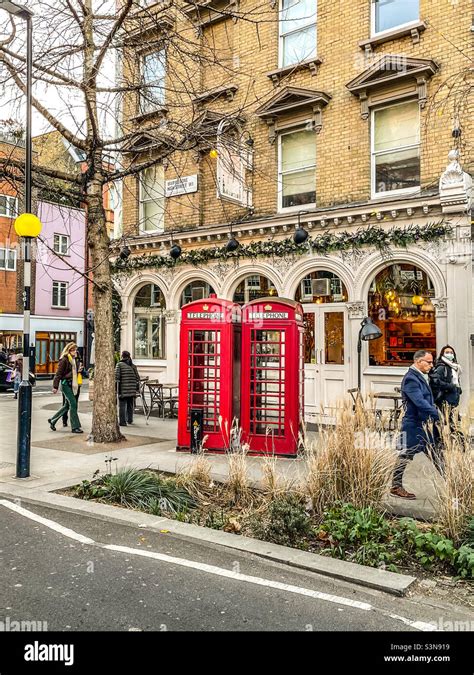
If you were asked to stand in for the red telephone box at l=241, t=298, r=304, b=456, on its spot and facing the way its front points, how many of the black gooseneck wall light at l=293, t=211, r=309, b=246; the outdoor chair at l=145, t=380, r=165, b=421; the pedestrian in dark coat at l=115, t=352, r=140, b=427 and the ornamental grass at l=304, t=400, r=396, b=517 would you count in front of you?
1

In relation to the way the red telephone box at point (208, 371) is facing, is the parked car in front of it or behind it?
behind

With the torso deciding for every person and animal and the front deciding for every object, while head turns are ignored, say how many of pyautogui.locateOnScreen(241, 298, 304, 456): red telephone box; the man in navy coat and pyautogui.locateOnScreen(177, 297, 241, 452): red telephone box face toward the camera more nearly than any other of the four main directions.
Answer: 2

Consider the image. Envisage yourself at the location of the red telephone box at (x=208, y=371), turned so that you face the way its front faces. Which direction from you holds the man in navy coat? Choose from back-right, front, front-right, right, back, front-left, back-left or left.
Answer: front-left

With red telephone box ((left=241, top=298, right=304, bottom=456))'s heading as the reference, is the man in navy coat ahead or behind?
ahead

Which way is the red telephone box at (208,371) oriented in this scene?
toward the camera

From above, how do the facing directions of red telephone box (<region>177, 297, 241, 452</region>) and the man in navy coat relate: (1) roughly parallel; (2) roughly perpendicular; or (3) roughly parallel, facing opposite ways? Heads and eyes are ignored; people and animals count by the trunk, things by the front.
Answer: roughly perpendicular

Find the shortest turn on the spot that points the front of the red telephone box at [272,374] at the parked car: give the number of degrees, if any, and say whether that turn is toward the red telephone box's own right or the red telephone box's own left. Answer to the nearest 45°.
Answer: approximately 135° to the red telephone box's own right

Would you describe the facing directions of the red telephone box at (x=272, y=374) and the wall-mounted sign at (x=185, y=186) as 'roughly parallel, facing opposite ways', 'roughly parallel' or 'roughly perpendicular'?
roughly parallel

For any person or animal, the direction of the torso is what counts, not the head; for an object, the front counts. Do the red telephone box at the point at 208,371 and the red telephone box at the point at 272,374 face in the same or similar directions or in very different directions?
same or similar directions
